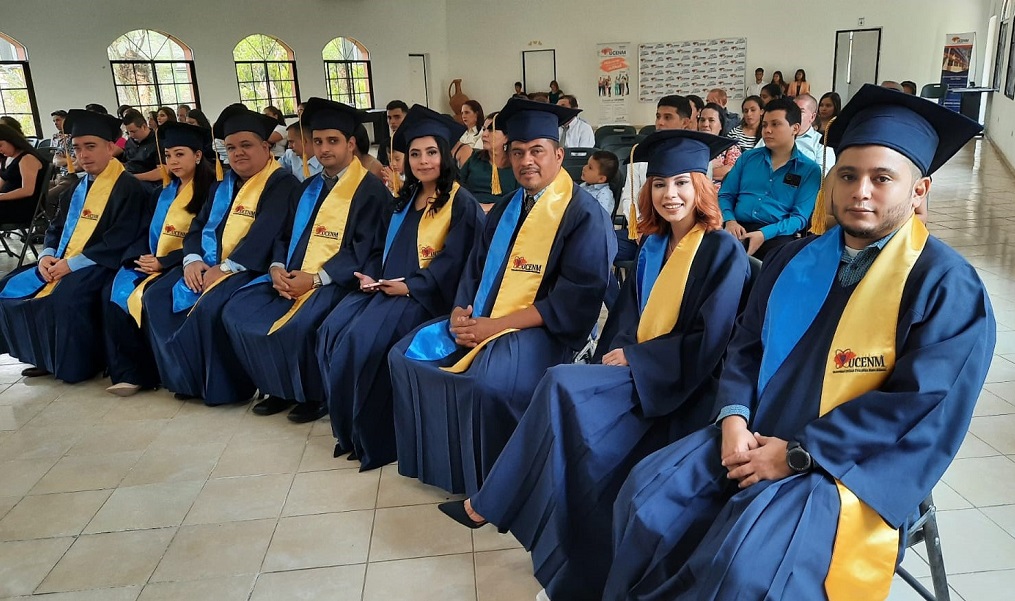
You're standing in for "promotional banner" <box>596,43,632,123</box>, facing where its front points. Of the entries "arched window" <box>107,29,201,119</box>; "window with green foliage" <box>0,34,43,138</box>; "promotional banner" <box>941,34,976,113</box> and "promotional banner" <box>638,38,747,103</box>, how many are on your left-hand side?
2

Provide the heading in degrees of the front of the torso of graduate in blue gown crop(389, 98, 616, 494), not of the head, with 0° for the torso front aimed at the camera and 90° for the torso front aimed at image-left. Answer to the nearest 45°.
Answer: approximately 45°

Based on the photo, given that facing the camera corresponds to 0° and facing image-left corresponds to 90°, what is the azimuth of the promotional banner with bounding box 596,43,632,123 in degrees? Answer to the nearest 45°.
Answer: approximately 0°

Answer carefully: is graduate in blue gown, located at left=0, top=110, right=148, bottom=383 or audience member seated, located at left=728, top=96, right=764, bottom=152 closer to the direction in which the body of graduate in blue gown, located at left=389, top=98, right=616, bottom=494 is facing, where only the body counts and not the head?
the graduate in blue gown

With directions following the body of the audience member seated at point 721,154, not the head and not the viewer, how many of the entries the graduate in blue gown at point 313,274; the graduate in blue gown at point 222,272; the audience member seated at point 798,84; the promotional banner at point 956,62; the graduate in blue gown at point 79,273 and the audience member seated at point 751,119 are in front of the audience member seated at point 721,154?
3

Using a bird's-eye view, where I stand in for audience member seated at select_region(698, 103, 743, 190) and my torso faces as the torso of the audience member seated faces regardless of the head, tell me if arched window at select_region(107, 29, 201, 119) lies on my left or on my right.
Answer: on my right

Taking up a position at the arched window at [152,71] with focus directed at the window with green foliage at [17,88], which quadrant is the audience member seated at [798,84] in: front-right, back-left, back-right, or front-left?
back-left

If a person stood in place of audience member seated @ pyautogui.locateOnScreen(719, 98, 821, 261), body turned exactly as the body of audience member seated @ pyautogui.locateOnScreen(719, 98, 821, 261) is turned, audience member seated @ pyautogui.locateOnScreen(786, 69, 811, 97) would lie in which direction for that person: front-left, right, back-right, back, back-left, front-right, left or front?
back-right

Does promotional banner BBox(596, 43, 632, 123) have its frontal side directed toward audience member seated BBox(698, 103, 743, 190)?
yes

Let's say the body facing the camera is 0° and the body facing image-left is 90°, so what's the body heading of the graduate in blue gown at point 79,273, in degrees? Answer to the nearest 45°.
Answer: approximately 45°
